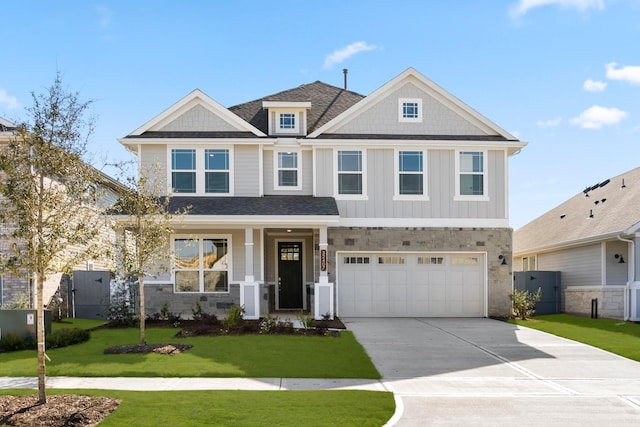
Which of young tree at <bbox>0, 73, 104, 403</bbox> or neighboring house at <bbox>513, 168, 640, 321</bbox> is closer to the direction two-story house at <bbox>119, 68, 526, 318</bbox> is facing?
the young tree

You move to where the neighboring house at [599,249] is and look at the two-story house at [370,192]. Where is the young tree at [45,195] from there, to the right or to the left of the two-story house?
left

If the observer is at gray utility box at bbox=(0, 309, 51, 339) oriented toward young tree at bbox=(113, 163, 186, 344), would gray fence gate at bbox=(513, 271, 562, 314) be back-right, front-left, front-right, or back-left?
front-left

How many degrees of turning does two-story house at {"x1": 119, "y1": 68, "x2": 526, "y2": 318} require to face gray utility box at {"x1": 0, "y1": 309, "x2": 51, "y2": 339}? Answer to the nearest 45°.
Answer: approximately 45° to its right

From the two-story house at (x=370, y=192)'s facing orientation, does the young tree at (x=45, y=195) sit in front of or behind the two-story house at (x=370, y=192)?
in front

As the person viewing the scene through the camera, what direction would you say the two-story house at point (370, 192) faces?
facing the viewer
